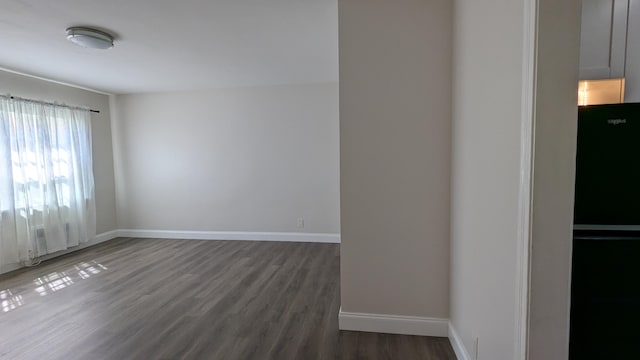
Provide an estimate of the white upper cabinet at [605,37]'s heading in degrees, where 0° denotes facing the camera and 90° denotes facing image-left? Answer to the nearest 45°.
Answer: approximately 0°

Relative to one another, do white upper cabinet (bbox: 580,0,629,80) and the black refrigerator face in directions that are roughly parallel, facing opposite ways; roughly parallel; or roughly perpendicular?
roughly parallel

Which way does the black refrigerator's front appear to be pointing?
toward the camera

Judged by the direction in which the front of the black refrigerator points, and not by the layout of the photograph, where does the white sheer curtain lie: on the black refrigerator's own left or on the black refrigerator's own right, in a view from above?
on the black refrigerator's own right

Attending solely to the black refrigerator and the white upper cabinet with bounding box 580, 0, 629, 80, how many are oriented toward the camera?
2

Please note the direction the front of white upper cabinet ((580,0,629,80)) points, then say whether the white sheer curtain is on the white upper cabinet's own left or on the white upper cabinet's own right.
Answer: on the white upper cabinet's own right
